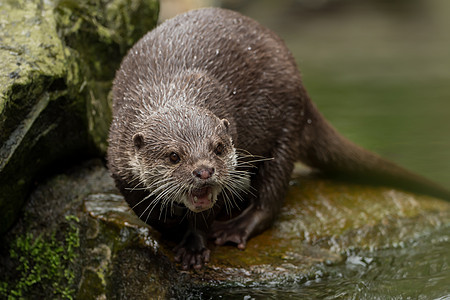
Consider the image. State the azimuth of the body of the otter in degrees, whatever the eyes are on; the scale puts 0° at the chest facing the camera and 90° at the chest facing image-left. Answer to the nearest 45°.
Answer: approximately 45°

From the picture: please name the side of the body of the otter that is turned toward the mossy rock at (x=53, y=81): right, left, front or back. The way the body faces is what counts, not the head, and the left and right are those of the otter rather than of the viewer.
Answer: right
